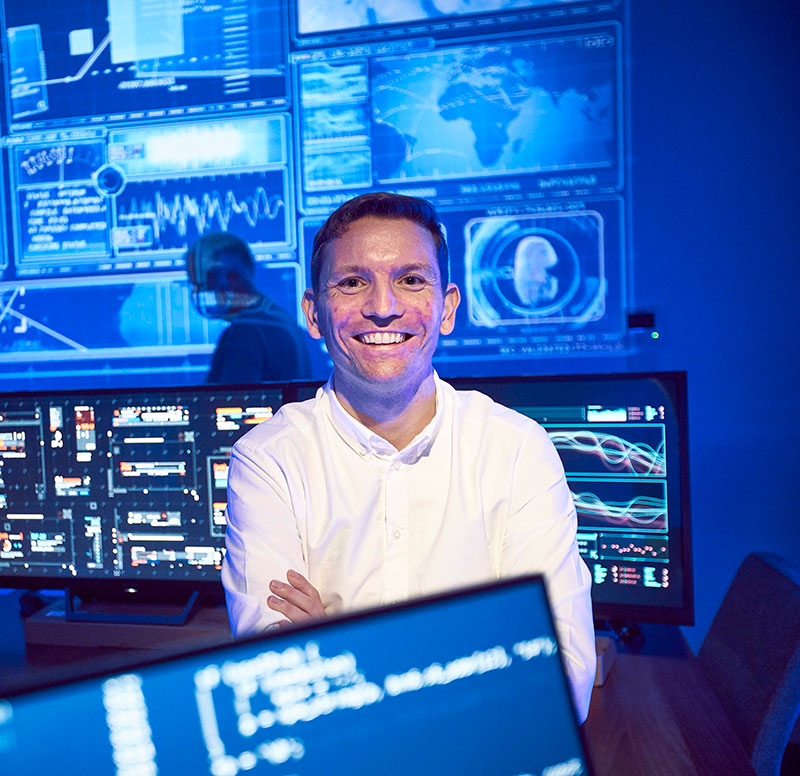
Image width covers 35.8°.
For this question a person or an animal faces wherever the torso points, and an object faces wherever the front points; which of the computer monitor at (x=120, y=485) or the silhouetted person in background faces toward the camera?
the computer monitor

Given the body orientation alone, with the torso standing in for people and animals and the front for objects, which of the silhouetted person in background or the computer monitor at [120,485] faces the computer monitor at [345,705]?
the computer monitor at [120,485]

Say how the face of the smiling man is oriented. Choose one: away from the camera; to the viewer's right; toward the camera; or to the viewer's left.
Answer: toward the camera

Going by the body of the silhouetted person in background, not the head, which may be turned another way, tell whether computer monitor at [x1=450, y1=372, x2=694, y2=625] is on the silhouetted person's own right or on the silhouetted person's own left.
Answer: on the silhouetted person's own left

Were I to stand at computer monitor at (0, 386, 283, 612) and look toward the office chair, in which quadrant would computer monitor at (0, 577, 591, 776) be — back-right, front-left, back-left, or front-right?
front-right

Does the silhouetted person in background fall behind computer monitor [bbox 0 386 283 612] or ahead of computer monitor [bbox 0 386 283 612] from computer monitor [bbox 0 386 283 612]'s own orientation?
behind

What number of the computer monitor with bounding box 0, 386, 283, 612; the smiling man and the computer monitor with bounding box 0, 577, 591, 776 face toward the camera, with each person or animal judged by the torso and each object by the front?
3

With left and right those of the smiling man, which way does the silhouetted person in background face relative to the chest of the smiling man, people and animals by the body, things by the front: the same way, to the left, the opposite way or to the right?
to the right

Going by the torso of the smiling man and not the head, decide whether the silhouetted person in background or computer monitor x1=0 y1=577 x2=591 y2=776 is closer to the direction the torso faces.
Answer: the computer monitor

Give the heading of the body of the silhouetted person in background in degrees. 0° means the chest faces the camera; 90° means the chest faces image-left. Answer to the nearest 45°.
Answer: approximately 90°

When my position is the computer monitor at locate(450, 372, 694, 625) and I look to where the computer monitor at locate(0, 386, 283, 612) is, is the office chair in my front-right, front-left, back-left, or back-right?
back-left

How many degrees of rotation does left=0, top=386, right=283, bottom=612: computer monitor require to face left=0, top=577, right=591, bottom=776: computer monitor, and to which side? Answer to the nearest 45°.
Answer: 0° — it already faces it

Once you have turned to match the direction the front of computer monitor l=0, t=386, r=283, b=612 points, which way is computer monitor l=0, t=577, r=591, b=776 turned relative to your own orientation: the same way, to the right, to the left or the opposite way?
the same way

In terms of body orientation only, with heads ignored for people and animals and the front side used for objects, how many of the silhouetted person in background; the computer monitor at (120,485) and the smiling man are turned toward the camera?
2

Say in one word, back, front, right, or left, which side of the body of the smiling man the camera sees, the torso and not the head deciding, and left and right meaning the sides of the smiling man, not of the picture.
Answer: front

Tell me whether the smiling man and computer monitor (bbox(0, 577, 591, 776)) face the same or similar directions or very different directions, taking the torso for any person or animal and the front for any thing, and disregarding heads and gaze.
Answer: same or similar directions
